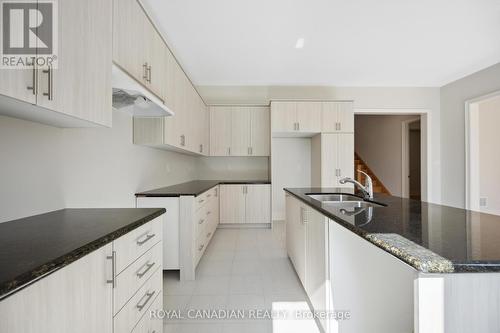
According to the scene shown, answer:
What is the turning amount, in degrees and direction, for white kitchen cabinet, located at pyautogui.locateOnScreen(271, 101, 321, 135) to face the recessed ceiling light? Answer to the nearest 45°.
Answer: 0° — it already faces it

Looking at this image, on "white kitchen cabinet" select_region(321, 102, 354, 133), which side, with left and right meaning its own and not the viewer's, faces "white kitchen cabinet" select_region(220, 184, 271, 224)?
right

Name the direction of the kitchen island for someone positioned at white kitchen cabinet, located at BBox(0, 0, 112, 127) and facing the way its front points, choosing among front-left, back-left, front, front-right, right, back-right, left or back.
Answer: front

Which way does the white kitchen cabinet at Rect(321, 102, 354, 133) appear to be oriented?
toward the camera

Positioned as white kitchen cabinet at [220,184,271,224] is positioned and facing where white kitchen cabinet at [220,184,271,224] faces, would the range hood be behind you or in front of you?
in front

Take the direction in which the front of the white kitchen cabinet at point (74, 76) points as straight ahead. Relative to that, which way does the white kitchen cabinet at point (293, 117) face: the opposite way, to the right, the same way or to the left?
to the right

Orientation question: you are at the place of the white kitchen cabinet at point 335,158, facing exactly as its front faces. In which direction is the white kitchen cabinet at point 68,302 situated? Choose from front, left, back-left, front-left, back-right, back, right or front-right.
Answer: front

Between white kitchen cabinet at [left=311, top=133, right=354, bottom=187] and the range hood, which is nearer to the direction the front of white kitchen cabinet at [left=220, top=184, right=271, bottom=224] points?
the range hood

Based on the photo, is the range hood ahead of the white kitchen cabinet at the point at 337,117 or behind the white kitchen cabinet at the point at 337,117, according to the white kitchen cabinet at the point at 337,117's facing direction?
ahead

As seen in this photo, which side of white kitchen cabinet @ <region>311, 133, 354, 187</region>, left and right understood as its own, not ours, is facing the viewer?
front

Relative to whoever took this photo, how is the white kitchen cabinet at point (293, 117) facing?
facing the viewer

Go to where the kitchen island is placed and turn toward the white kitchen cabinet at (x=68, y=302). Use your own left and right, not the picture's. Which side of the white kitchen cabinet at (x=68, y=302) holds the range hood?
right

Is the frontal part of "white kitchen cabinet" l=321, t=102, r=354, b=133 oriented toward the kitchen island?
yes

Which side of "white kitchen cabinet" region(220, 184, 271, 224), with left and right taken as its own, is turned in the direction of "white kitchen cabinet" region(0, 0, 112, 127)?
front
